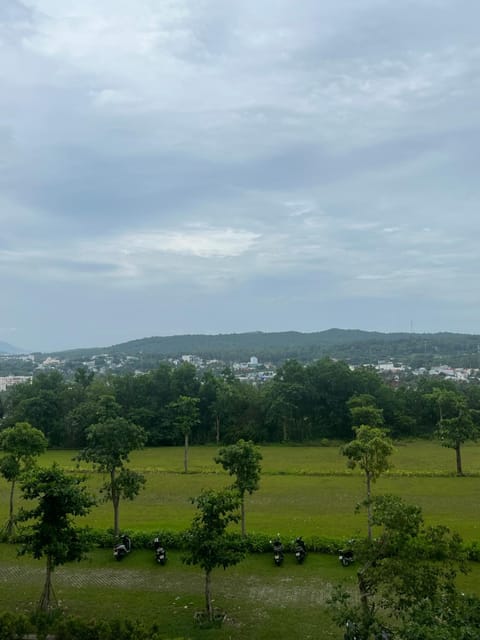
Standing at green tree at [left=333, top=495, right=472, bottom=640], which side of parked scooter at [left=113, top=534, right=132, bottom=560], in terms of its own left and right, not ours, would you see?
right

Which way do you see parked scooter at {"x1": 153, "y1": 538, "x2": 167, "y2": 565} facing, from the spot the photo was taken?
facing away from the viewer and to the left of the viewer

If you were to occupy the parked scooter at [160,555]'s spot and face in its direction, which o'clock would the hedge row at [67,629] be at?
The hedge row is roughly at 8 o'clock from the parked scooter.

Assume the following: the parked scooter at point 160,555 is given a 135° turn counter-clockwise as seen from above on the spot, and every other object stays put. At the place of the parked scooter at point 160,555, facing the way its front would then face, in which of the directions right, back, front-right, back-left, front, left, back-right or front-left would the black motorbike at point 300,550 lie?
left

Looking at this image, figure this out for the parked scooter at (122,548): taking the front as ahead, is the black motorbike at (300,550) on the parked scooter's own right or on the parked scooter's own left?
on the parked scooter's own right

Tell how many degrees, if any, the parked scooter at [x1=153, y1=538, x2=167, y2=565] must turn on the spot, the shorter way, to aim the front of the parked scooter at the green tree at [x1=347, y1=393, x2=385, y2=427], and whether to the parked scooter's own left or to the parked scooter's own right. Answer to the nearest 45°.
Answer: approximately 90° to the parked scooter's own right

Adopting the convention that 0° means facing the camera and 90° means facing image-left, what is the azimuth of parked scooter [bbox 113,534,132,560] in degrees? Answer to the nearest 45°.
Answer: approximately 225°
